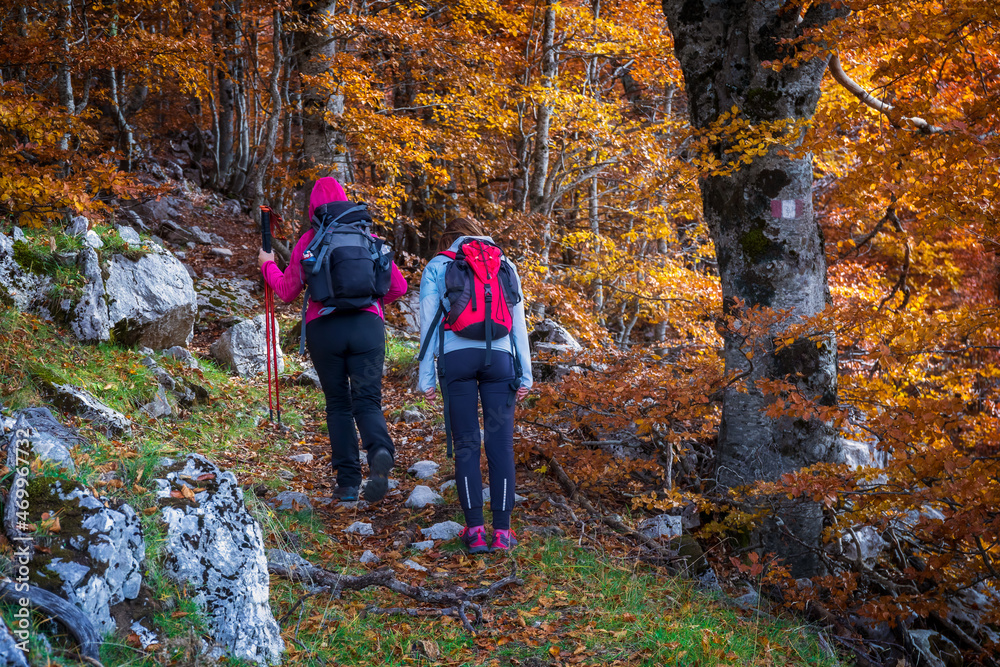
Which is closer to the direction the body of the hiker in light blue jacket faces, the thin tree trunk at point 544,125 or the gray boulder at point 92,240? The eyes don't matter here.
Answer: the thin tree trunk

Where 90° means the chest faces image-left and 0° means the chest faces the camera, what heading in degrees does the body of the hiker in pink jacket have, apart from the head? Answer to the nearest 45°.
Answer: approximately 180°

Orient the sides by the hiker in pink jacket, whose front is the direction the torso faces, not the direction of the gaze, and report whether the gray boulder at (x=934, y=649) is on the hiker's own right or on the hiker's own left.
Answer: on the hiker's own right

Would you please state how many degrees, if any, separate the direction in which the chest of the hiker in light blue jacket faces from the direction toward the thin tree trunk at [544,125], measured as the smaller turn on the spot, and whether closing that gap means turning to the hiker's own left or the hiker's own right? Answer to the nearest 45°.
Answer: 0° — they already face it

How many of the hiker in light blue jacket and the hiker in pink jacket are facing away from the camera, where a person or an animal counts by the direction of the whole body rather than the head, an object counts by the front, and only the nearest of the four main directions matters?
2

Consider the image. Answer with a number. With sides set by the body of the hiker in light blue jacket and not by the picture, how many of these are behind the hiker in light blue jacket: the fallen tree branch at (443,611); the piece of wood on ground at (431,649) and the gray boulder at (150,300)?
2

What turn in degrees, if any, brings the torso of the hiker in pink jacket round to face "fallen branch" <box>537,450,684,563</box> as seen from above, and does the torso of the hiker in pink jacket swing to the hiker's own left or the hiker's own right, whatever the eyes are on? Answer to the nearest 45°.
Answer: approximately 90° to the hiker's own right

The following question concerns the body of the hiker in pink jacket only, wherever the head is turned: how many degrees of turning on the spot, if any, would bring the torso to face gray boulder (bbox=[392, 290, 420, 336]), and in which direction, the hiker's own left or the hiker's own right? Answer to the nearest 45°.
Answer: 0° — they already face it

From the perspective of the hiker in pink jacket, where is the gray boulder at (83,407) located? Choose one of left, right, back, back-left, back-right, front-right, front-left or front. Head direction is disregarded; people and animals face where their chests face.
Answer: left

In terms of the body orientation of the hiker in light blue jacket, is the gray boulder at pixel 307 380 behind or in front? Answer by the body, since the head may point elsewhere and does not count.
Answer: in front

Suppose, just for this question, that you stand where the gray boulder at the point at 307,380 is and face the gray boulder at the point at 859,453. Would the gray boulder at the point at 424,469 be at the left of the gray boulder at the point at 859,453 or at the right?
right

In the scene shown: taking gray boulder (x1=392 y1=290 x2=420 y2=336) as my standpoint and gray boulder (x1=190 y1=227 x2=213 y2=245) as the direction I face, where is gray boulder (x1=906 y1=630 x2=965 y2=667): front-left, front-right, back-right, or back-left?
back-left

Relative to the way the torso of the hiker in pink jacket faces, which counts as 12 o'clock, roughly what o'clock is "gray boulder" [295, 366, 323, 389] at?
The gray boulder is roughly at 12 o'clock from the hiker in pink jacket.

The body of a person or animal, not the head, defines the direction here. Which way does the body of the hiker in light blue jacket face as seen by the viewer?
away from the camera
